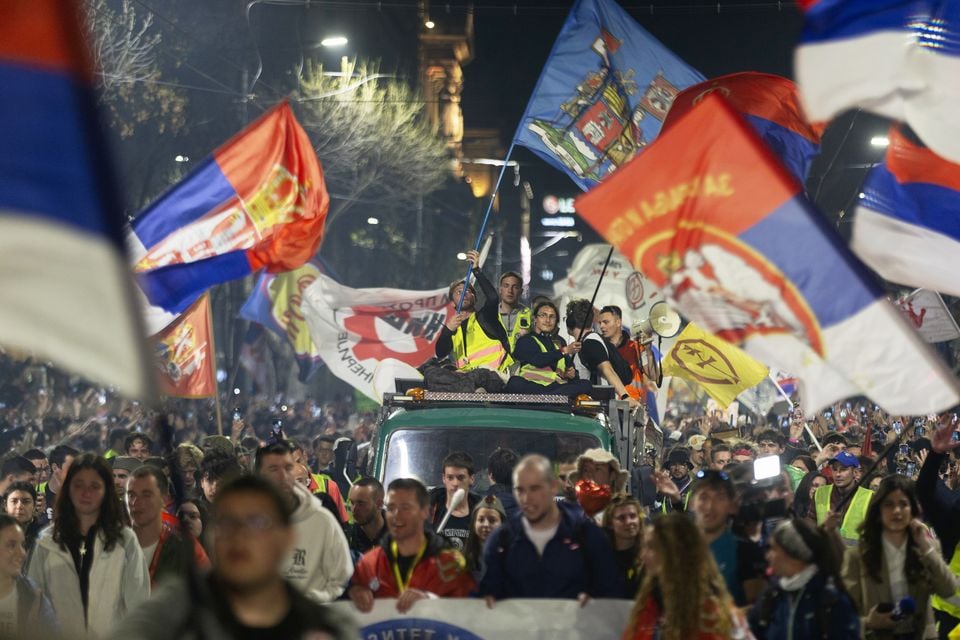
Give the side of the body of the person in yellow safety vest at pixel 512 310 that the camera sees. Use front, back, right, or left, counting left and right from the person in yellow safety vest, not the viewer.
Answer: front

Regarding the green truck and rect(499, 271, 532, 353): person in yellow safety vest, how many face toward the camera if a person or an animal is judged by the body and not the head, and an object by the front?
2

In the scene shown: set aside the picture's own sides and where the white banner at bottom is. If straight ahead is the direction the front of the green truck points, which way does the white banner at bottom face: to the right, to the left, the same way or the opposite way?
the same way

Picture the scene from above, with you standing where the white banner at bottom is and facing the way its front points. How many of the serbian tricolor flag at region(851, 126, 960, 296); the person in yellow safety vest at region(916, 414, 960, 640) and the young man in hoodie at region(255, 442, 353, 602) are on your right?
1

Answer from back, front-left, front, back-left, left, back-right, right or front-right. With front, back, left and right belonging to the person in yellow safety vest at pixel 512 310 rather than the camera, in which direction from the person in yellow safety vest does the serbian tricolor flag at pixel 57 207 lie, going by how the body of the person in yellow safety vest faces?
front

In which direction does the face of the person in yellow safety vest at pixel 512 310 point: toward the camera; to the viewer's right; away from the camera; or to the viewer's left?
toward the camera

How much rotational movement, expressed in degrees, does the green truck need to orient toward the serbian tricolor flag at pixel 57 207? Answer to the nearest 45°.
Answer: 0° — it already faces it

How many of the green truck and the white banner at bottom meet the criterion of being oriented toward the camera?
2

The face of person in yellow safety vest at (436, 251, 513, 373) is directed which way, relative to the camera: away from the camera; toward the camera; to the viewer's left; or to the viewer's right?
toward the camera

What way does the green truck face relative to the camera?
toward the camera

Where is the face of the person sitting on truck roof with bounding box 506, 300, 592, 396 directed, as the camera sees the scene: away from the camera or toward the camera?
toward the camera

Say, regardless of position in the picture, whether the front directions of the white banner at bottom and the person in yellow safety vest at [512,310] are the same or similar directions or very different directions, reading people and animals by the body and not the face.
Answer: same or similar directions

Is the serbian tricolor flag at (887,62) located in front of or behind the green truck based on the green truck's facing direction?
in front
